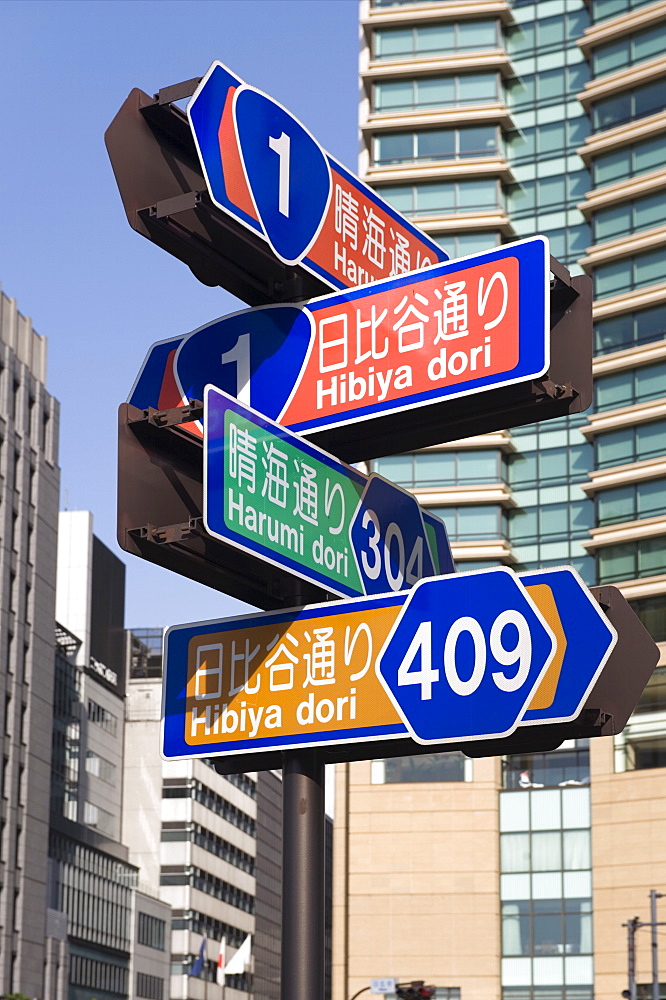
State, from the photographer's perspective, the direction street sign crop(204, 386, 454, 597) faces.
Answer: facing the viewer and to the right of the viewer

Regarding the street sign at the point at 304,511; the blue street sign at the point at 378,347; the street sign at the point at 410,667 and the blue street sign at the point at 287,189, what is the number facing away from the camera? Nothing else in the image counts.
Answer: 0

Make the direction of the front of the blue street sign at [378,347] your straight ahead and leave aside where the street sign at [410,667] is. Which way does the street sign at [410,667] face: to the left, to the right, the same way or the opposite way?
the same way

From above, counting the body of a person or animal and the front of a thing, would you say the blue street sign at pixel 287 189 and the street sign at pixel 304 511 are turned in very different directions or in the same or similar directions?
same or similar directions

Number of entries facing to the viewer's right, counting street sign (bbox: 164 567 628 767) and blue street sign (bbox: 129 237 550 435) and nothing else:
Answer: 0

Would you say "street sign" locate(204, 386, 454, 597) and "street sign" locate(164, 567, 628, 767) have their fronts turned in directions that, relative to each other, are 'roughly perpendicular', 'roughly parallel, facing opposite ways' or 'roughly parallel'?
roughly perpendicular
